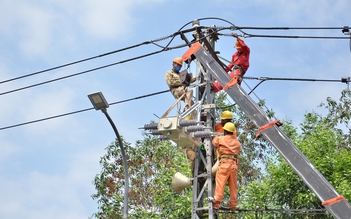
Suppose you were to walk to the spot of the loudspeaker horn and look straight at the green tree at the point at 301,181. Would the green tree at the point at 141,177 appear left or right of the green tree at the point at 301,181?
left

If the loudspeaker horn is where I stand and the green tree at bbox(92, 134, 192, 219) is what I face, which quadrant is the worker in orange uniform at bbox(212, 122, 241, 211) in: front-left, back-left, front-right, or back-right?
back-right

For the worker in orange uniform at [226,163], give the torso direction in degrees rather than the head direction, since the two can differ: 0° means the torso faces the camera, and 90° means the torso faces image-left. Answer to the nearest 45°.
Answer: approximately 180°

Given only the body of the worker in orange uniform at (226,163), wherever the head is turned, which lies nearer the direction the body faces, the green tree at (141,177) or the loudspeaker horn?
the green tree

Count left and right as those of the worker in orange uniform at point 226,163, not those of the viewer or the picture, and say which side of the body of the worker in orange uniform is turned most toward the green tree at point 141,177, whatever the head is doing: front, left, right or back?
front

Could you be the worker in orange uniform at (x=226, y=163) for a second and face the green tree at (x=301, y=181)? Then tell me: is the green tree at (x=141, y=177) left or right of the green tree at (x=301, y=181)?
left
